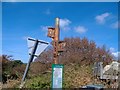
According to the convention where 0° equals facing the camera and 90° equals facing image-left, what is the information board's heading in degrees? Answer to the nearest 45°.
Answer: approximately 0°
